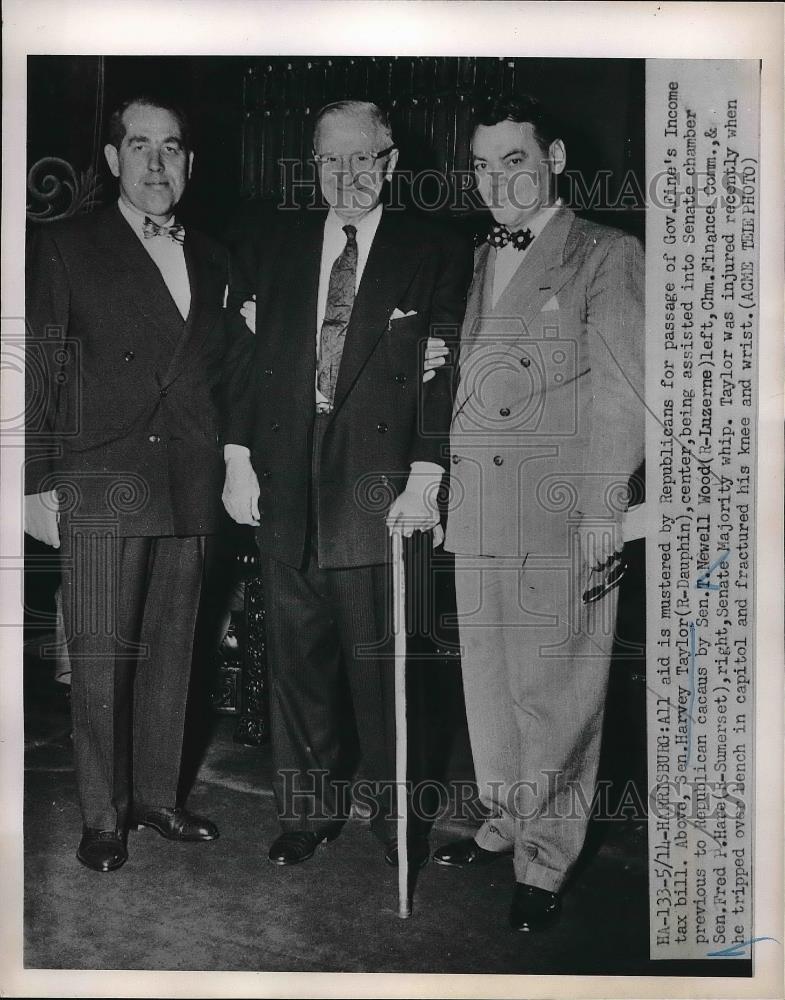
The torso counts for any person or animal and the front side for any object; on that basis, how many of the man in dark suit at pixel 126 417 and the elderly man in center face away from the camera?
0

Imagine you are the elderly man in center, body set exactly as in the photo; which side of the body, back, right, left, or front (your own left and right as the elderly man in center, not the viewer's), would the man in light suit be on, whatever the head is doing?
left

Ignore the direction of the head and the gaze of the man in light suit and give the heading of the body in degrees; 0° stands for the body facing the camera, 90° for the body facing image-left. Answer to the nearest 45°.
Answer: approximately 45°

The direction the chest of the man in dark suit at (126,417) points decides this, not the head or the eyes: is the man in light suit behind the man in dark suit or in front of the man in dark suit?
in front

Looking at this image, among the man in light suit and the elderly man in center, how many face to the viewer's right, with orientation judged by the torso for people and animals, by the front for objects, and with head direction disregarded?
0

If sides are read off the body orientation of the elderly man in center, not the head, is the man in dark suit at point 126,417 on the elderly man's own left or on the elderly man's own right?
on the elderly man's own right

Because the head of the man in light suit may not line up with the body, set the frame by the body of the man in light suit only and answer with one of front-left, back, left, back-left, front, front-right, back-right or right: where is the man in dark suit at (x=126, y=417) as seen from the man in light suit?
front-right
